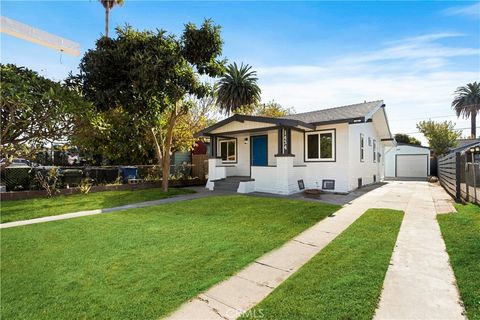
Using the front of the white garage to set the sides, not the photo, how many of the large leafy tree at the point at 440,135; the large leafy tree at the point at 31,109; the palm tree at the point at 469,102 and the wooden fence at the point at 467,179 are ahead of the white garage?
2

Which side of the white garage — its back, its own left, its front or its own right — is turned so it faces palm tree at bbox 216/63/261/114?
right

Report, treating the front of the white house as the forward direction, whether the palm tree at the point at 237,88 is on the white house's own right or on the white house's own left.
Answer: on the white house's own right

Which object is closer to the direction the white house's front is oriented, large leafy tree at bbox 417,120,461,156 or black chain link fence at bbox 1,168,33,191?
the black chain link fence

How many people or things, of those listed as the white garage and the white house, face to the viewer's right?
0

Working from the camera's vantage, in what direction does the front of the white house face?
facing the viewer and to the left of the viewer

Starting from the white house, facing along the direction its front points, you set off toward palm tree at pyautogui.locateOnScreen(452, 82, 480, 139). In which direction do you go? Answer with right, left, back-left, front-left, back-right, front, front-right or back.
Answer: back

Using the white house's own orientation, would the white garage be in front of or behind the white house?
behind

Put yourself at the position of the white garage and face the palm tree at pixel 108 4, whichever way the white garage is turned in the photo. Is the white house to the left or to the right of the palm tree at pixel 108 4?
left

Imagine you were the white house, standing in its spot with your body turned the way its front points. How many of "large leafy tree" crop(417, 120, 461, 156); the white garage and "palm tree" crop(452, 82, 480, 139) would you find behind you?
3

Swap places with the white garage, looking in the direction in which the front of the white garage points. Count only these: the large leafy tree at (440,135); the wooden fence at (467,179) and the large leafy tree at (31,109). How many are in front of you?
2

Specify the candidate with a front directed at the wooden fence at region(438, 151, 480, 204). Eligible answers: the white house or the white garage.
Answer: the white garage

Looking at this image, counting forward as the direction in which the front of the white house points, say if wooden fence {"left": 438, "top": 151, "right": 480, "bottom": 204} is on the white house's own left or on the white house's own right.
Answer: on the white house's own left
